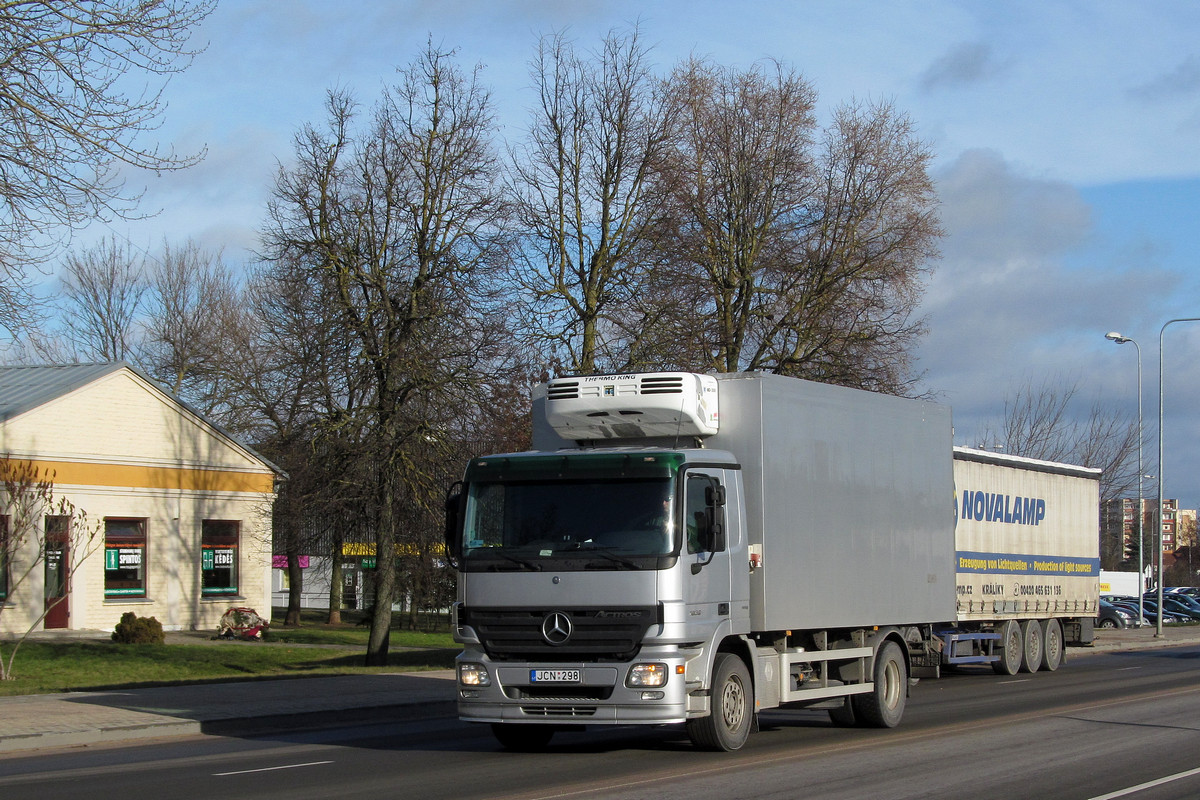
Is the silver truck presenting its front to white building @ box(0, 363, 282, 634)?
no

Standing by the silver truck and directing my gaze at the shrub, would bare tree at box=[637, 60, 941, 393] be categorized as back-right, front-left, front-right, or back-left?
front-right

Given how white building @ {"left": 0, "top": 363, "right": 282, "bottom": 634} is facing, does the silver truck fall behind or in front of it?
in front

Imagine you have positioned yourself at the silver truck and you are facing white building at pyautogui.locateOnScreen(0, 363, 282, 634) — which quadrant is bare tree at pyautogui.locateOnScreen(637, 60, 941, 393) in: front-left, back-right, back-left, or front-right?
front-right

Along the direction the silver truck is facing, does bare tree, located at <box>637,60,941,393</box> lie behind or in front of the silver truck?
behind

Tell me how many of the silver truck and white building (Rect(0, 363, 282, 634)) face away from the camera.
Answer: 0

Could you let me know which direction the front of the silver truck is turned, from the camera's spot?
facing the viewer and to the left of the viewer

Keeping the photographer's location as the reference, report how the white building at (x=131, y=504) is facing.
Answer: facing the viewer and to the right of the viewer

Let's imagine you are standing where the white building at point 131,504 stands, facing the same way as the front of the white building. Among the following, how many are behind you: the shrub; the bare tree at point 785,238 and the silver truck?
0
